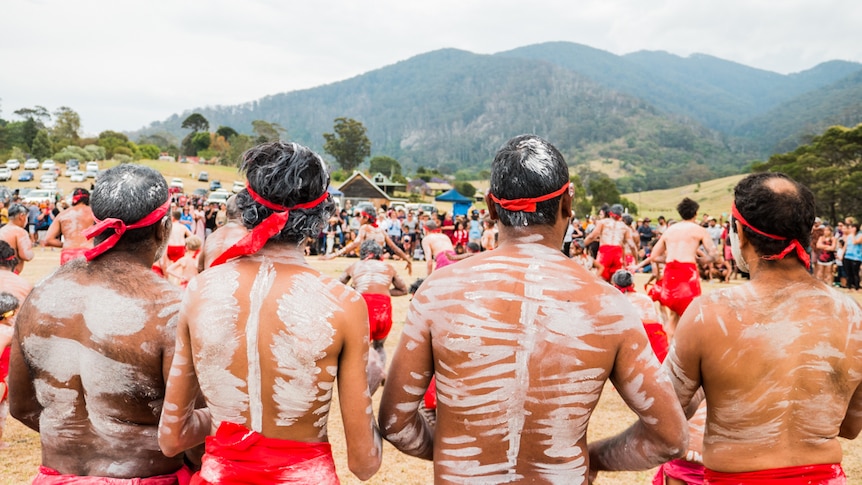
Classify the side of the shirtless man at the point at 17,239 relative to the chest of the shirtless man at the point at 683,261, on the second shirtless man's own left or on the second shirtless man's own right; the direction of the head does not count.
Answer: on the second shirtless man's own left

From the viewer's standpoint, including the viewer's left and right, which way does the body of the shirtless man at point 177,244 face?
facing away from the viewer

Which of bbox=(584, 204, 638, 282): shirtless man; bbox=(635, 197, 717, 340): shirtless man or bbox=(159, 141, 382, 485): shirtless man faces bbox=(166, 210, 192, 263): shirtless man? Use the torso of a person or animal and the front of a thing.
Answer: bbox=(159, 141, 382, 485): shirtless man

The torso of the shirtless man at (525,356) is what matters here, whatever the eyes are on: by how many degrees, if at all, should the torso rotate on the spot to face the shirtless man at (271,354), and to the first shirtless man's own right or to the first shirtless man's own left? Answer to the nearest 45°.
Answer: approximately 90° to the first shirtless man's own left

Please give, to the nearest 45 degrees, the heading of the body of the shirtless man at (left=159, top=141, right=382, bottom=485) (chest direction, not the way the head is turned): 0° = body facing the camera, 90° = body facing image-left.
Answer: approximately 180°

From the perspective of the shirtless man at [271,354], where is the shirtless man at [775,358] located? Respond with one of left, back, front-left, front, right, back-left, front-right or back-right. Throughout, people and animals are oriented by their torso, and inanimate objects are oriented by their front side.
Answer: right

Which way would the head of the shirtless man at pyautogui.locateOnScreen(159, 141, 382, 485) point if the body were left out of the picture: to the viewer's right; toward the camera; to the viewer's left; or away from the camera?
away from the camera

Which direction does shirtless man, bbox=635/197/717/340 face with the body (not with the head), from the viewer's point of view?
away from the camera
